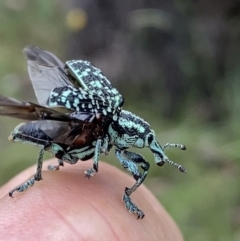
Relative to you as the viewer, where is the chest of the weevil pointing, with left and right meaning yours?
facing to the right of the viewer
